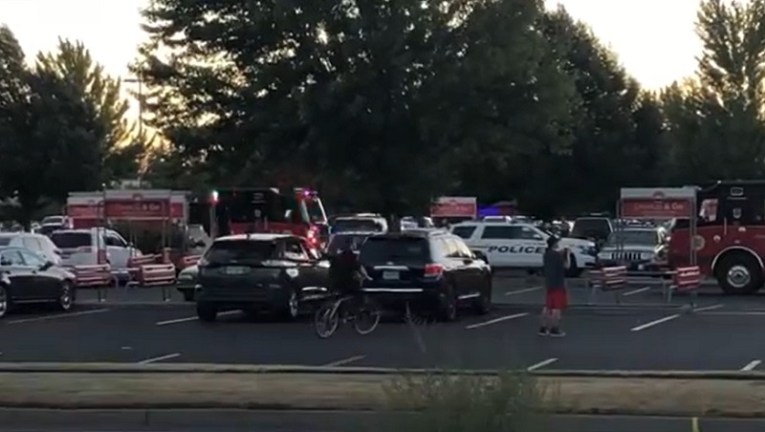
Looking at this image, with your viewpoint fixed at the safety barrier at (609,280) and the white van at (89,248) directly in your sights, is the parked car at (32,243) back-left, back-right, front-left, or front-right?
front-left

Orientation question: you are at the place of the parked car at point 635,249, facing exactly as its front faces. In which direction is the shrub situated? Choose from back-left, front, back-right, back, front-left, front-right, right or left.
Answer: front-left

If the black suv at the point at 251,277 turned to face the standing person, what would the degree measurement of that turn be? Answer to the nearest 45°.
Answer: approximately 90° to its right

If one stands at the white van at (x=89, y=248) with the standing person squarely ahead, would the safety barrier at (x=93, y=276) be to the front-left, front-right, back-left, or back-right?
front-right

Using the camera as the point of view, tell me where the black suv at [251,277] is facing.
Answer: facing away from the viewer and to the right of the viewer

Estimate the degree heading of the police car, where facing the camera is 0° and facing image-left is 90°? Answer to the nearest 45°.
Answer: approximately 270°

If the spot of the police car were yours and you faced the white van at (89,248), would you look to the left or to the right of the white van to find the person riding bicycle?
left
